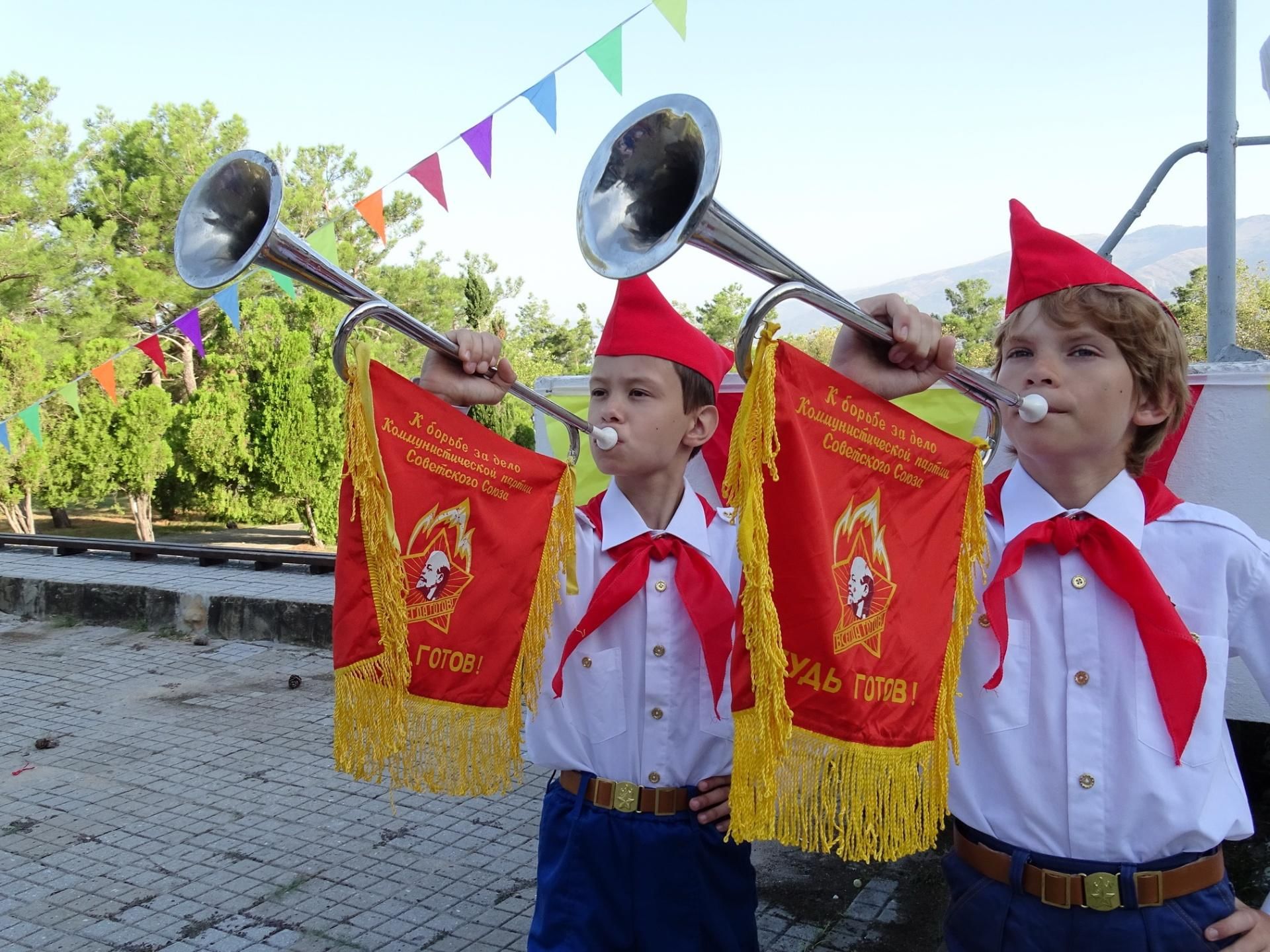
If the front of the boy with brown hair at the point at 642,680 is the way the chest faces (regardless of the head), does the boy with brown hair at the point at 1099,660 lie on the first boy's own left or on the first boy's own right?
on the first boy's own left

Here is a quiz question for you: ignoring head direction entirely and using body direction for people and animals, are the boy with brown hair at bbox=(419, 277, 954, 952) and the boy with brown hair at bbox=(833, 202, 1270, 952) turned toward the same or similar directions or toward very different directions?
same or similar directions

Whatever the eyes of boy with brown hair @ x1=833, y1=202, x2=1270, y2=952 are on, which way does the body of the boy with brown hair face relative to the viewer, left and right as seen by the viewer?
facing the viewer

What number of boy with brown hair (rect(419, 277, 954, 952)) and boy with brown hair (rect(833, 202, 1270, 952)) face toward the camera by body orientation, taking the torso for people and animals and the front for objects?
2

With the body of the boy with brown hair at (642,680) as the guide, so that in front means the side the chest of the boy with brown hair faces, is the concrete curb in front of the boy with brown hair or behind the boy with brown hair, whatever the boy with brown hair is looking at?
behind

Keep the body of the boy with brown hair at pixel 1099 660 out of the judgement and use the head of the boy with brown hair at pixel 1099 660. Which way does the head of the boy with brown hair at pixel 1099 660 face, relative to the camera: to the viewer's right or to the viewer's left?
to the viewer's left

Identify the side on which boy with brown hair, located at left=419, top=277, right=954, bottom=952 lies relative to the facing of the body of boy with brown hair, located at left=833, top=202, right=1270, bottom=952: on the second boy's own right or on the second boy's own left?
on the second boy's own right

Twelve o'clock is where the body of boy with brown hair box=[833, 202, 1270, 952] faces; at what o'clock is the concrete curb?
The concrete curb is roughly at 4 o'clock from the boy with brown hair.

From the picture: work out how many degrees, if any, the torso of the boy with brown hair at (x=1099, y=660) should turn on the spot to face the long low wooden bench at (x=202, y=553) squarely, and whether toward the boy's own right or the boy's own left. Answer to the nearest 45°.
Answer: approximately 135° to the boy's own right

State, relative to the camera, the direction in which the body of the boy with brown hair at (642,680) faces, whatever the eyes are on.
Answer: toward the camera
